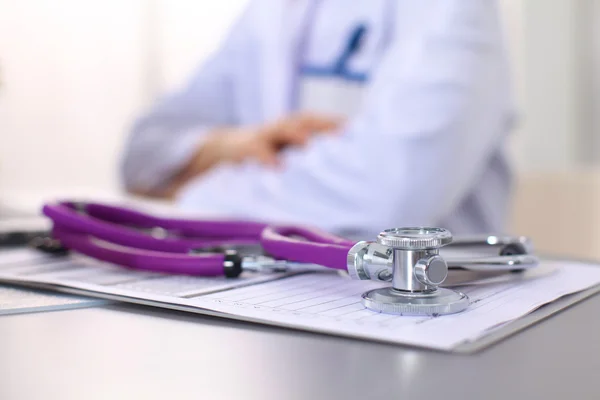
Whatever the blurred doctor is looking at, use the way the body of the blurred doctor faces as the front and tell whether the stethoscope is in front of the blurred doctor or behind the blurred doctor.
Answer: in front

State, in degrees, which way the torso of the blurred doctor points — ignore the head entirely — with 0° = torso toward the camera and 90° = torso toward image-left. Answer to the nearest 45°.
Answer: approximately 45°
